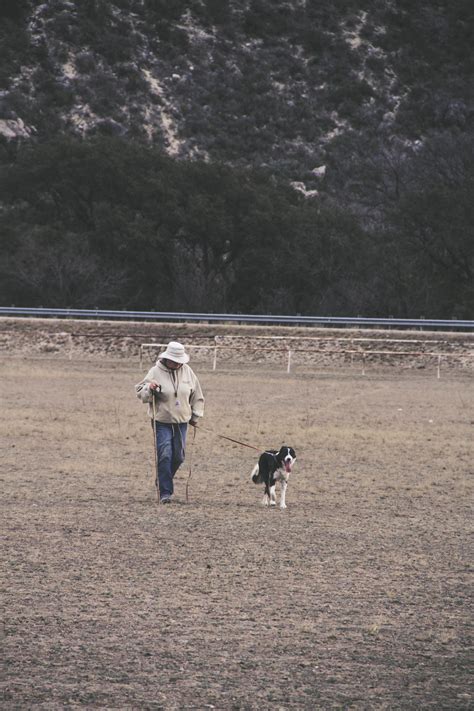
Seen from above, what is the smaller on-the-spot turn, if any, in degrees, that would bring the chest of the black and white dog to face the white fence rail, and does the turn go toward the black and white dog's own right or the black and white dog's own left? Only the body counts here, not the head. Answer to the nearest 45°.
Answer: approximately 135° to the black and white dog's own left

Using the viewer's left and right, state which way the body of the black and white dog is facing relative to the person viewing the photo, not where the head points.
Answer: facing the viewer and to the right of the viewer

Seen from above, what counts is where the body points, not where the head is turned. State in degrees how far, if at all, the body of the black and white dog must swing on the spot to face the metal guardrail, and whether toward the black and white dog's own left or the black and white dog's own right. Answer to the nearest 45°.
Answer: approximately 135° to the black and white dog's own left
